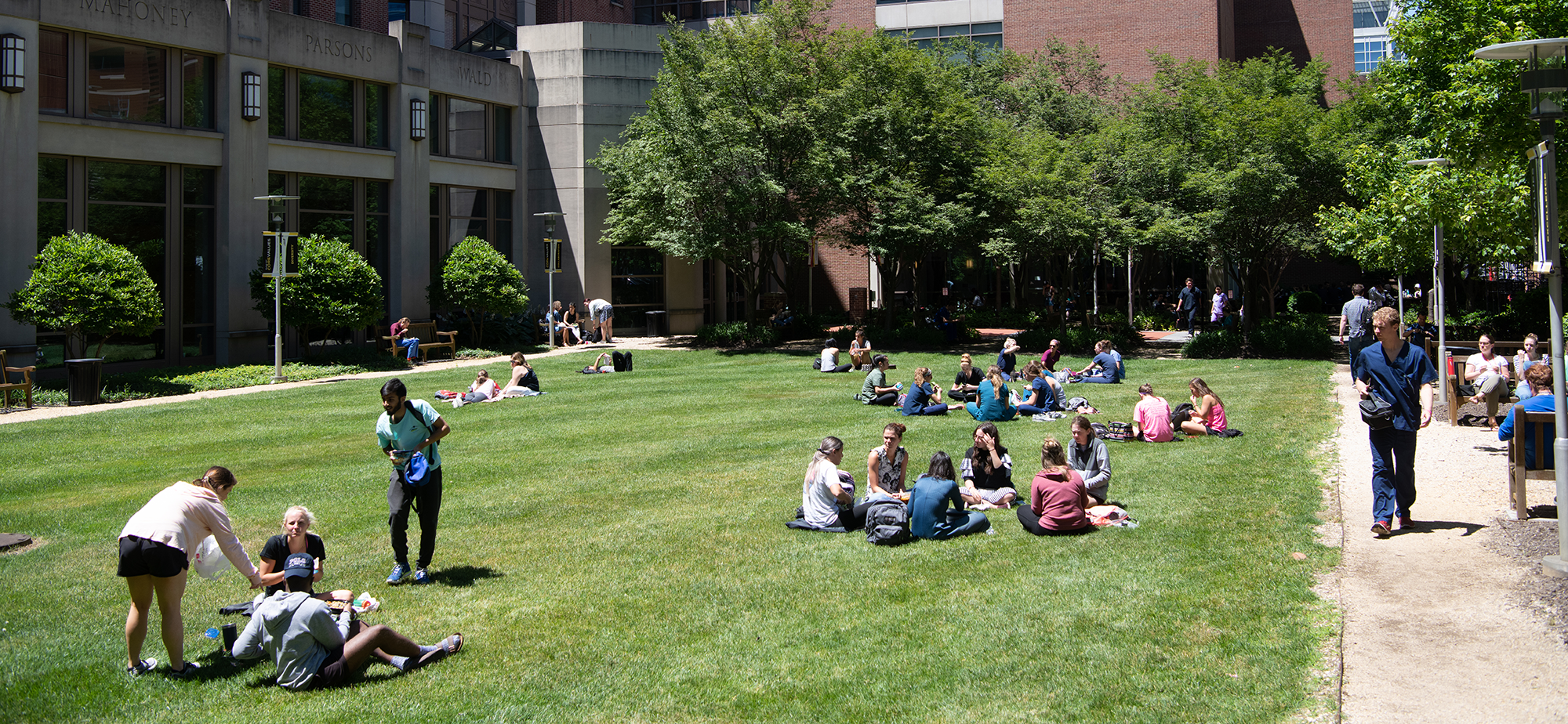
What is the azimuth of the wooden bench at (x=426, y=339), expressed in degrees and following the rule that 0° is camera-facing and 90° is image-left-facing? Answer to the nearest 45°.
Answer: approximately 315°

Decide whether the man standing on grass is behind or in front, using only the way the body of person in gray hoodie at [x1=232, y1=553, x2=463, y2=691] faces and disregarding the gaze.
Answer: in front

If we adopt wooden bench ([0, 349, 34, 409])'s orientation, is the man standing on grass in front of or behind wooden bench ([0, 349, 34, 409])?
in front

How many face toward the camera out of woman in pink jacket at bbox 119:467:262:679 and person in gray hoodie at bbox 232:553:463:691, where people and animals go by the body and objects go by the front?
0

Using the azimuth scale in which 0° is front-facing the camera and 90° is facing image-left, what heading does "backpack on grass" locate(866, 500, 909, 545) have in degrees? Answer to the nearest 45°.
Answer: approximately 0°

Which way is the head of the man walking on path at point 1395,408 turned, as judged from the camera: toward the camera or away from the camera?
toward the camera

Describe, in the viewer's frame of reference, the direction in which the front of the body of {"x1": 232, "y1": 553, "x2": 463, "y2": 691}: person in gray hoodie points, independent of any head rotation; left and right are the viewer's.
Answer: facing away from the viewer and to the right of the viewer

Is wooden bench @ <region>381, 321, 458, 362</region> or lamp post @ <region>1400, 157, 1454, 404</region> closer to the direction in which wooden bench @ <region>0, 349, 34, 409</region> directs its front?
the lamp post

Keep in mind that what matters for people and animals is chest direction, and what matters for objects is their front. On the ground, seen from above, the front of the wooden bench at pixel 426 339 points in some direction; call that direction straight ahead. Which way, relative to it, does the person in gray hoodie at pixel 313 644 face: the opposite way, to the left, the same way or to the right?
to the left

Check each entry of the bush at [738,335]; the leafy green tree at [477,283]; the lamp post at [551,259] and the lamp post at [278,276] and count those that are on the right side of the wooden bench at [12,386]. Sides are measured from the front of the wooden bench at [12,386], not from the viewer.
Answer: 0

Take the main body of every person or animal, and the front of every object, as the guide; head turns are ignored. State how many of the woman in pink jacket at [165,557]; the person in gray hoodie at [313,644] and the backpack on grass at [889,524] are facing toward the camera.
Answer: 1

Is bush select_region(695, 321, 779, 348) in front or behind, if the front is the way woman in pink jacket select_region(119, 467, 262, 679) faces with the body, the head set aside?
in front
